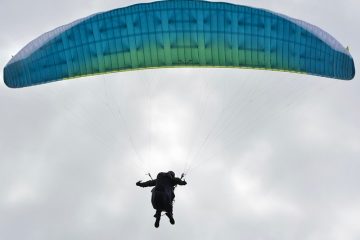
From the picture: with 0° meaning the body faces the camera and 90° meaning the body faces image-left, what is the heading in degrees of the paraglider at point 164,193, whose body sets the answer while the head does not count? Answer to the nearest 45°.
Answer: approximately 180°
